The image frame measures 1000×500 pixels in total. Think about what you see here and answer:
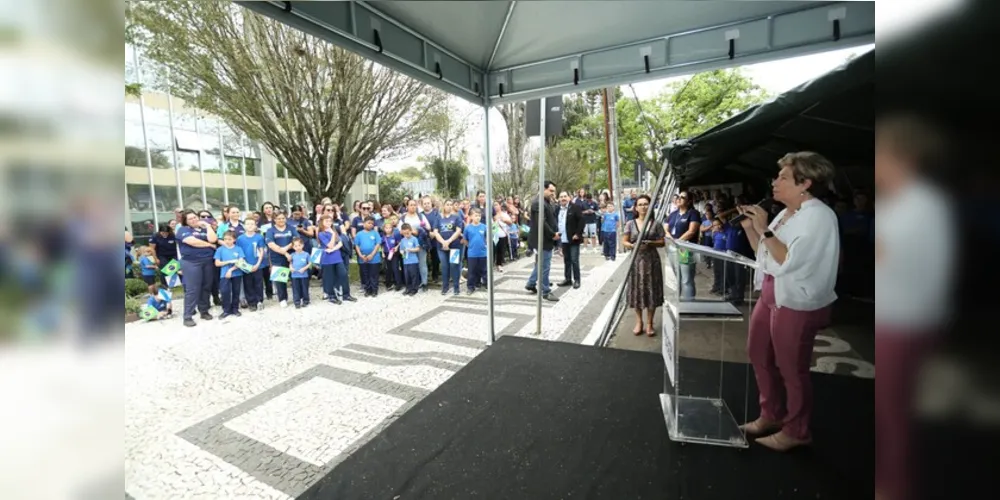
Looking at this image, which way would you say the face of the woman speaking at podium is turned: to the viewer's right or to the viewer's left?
to the viewer's left

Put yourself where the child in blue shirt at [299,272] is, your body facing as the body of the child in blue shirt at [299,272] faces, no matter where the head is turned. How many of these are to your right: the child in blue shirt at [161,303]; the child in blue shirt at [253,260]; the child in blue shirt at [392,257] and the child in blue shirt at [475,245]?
2

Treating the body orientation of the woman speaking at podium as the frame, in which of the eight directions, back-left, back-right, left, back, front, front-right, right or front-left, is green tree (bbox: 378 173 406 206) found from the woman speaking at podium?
front-right

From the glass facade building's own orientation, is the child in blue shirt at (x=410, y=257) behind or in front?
in front

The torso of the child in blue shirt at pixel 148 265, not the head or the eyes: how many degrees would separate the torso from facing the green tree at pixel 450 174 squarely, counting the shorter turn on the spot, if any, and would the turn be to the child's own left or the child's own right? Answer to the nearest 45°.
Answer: approximately 90° to the child's own left

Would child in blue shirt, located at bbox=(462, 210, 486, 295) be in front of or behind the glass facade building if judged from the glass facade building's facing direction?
in front

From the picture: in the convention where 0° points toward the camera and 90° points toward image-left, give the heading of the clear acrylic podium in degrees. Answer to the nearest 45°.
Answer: approximately 90°

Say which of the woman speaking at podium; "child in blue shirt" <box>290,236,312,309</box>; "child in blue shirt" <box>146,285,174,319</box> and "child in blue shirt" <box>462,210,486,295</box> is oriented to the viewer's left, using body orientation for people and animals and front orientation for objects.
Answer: the woman speaking at podium

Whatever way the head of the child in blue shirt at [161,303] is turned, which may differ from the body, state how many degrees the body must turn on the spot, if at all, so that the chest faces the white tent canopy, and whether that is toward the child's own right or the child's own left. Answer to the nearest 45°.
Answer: approximately 45° to the child's own right

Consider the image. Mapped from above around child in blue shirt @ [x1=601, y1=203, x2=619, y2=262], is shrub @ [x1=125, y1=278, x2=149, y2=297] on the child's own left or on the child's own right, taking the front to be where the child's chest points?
on the child's own right
